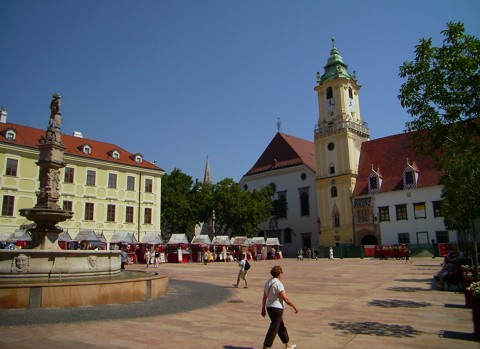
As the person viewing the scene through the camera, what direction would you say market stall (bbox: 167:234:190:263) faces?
facing the viewer

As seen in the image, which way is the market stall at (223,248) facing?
toward the camera

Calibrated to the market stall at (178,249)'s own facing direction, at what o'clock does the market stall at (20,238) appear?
the market stall at (20,238) is roughly at 2 o'clock from the market stall at (178,249).

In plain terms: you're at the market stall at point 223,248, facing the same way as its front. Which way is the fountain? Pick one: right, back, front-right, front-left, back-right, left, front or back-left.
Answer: front

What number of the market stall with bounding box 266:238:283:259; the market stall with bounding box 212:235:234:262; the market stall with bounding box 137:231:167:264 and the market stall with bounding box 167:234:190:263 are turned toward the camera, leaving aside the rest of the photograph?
4

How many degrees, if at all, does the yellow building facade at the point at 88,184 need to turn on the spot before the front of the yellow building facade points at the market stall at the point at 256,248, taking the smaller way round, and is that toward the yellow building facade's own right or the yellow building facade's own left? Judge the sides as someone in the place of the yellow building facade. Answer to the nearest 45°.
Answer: approximately 45° to the yellow building facade's own left

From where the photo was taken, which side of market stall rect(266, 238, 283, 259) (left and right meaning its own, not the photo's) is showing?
front

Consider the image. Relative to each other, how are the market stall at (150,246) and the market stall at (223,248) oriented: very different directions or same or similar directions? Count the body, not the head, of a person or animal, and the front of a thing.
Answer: same or similar directions

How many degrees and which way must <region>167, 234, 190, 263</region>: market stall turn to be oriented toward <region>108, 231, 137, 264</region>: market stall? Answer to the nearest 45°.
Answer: approximately 90° to its right
